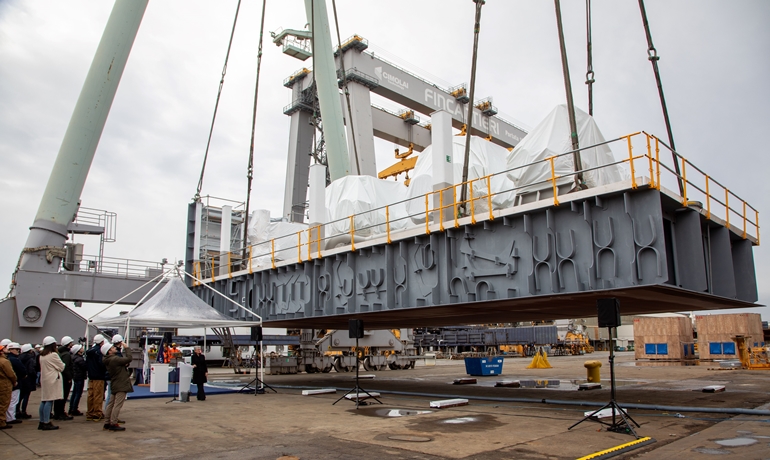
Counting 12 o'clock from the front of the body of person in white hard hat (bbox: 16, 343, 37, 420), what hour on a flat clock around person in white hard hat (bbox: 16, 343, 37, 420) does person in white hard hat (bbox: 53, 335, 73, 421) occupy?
person in white hard hat (bbox: 53, 335, 73, 421) is roughly at 1 o'clock from person in white hard hat (bbox: 16, 343, 37, 420).

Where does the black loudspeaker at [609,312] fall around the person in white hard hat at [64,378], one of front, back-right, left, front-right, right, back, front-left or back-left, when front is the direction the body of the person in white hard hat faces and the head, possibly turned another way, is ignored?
front-right

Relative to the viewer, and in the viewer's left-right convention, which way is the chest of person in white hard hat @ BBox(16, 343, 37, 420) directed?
facing to the right of the viewer

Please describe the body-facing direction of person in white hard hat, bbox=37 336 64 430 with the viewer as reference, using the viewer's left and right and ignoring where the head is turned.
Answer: facing away from the viewer and to the right of the viewer

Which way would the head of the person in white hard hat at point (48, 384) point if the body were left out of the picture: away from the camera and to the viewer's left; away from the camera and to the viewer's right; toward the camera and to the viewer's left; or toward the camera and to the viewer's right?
away from the camera and to the viewer's right

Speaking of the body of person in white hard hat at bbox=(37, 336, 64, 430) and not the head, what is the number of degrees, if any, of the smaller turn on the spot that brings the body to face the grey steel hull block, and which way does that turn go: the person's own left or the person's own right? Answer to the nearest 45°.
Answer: approximately 45° to the person's own right

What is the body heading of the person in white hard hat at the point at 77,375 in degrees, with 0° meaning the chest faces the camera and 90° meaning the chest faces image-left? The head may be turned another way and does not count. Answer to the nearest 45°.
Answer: approximately 270°

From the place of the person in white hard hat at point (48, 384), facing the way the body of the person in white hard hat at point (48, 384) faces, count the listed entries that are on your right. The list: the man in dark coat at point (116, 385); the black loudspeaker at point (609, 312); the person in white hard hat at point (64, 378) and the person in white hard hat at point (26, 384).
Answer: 2

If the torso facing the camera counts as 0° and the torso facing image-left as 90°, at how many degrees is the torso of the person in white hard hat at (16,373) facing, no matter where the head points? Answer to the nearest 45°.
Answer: approximately 270°

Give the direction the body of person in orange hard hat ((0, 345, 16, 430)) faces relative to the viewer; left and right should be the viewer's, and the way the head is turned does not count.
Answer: facing to the right of the viewer

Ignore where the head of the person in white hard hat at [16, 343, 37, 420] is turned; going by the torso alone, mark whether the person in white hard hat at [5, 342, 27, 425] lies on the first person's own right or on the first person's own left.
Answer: on the first person's own right

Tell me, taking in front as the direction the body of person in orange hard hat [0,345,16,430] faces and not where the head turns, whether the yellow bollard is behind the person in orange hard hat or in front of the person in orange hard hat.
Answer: in front

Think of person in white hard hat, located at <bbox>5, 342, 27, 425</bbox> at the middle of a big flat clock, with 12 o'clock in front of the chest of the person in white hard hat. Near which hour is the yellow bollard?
The yellow bollard is roughly at 12 o'clock from the person in white hard hat.
